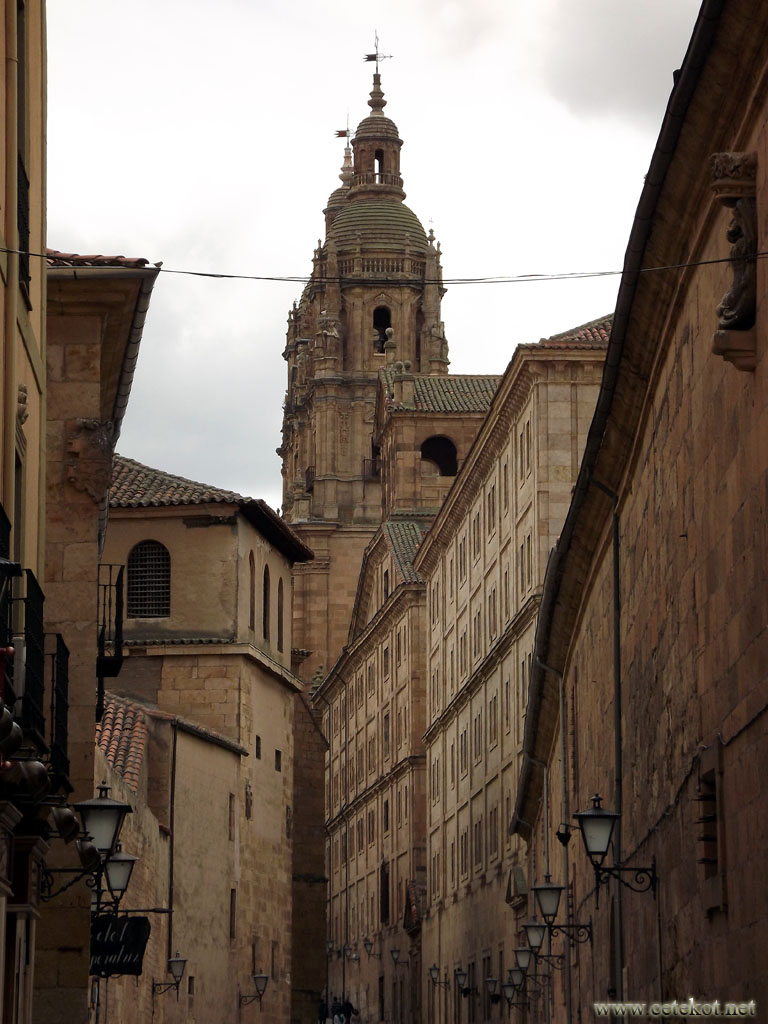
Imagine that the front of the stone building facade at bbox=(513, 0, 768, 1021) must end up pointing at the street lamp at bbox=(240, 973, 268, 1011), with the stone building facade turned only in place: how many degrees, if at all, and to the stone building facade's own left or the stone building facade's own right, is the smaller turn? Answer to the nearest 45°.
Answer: approximately 90° to the stone building facade's own right

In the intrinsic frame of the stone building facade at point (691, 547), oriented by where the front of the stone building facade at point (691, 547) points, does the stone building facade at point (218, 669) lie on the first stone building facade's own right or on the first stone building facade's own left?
on the first stone building facade's own right

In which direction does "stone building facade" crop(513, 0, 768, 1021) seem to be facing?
to the viewer's left

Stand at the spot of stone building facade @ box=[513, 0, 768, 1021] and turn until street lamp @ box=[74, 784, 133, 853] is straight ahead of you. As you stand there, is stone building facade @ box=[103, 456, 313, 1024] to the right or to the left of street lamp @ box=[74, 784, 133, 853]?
right

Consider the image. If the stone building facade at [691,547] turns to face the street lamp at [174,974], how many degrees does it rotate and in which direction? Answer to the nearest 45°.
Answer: approximately 90° to its right
